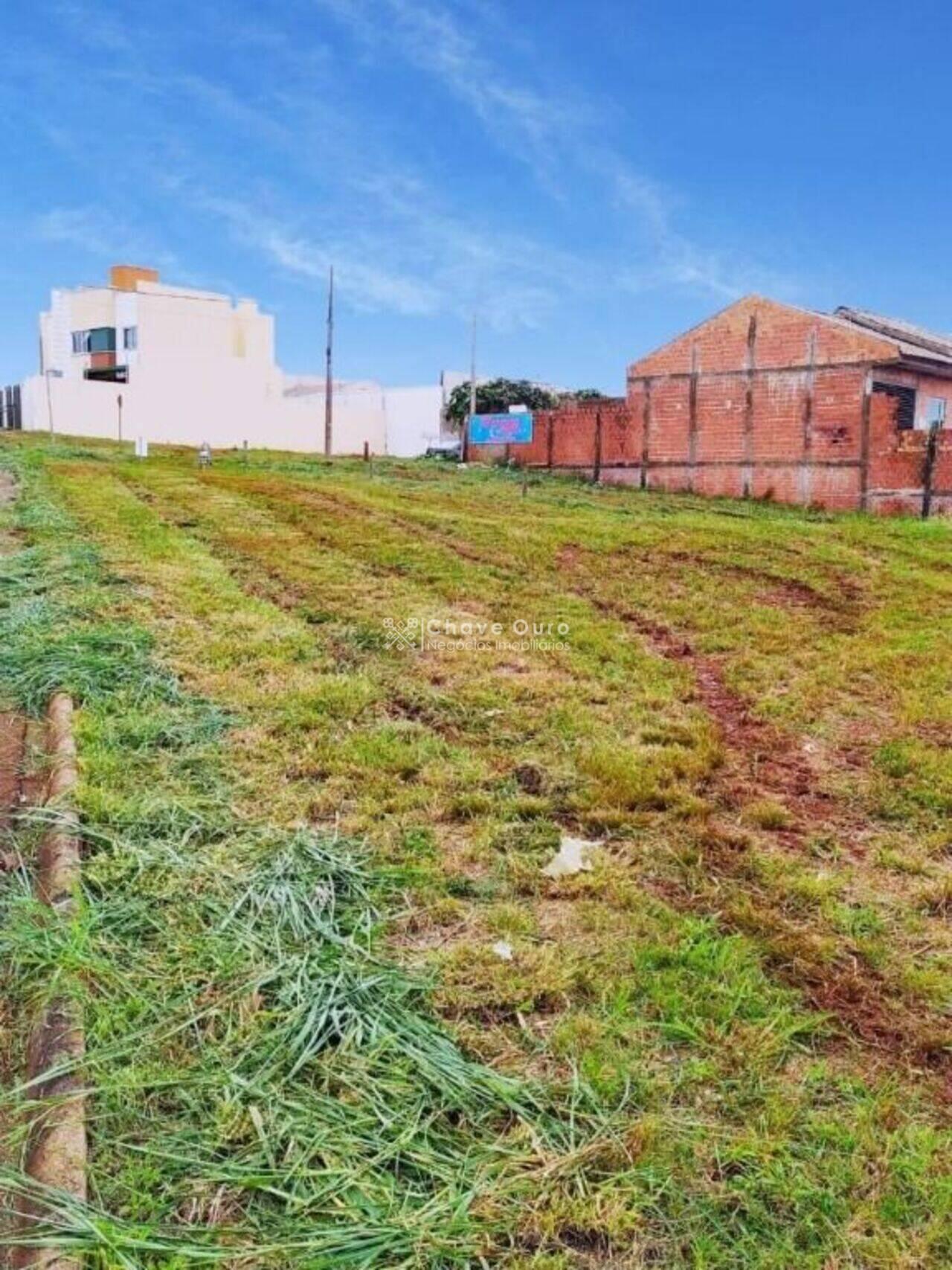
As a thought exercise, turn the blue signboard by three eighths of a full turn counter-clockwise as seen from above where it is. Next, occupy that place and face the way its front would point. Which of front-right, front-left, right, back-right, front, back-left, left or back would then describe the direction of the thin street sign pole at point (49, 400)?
left

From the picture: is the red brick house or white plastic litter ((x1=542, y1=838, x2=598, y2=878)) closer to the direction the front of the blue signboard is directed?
the white plastic litter

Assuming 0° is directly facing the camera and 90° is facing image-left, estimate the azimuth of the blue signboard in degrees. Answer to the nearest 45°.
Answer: approximately 0°

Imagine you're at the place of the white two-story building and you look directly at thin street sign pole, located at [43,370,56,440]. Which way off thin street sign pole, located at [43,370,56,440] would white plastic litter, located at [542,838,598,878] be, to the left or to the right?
left

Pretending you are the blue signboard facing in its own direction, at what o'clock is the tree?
The tree is roughly at 6 o'clock from the blue signboard.

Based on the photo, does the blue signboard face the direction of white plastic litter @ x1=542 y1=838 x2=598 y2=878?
yes

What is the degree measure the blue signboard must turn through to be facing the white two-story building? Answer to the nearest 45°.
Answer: approximately 135° to its right
